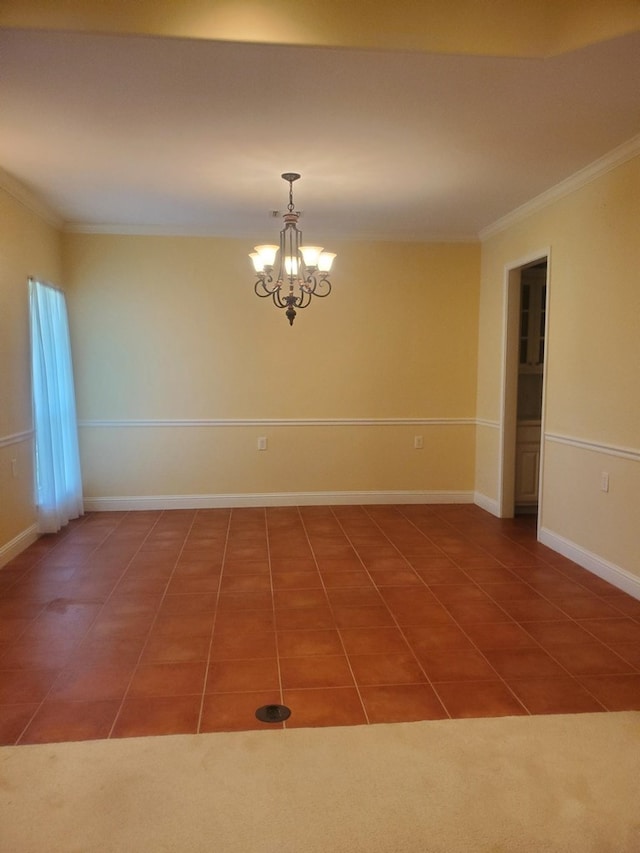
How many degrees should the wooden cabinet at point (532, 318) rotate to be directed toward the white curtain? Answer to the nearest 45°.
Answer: approximately 45° to its right

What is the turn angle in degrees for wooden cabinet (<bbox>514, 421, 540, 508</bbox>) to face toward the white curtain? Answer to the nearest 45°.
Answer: approximately 45° to its right
